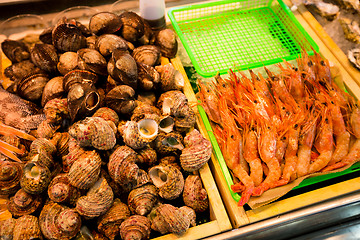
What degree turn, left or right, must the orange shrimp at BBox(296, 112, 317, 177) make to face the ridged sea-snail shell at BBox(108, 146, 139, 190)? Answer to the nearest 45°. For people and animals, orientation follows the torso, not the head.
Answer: approximately 135° to its left

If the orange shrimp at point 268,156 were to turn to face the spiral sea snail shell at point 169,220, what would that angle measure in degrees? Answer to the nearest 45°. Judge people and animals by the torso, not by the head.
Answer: approximately 135° to its left

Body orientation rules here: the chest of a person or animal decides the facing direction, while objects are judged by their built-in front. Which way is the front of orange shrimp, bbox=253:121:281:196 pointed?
away from the camera

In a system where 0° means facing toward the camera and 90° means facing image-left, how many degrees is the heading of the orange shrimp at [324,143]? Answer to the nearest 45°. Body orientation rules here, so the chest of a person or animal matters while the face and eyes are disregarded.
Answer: approximately 180°

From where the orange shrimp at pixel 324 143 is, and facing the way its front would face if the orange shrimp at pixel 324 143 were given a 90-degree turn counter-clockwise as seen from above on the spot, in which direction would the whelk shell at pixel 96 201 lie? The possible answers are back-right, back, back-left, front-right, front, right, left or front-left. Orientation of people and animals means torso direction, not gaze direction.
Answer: front-left

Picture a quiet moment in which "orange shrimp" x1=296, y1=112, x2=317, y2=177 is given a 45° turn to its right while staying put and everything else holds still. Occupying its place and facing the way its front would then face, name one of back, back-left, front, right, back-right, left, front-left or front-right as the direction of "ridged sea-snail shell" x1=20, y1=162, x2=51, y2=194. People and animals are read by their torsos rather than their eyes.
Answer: back

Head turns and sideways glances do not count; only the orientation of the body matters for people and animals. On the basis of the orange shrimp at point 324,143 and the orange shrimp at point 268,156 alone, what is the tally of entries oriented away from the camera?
2

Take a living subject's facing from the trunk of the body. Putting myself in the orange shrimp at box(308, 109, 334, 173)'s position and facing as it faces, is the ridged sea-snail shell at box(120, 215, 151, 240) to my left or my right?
on my left

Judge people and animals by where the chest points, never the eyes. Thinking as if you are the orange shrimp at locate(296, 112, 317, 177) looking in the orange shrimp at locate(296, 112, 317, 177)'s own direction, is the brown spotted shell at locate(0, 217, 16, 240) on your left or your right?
on your left

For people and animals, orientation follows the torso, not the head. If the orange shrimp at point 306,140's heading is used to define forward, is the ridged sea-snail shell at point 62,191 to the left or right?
on its left

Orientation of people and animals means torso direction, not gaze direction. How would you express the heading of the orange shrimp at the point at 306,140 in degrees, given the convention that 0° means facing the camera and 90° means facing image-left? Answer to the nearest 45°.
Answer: approximately 180°

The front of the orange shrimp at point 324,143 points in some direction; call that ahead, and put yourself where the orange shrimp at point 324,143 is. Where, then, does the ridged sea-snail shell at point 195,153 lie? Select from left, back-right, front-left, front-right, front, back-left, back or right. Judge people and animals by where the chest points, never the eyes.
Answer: back-left
